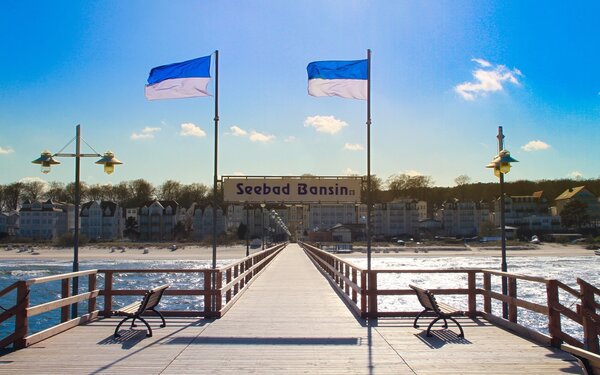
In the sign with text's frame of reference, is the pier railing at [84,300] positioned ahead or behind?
ahead

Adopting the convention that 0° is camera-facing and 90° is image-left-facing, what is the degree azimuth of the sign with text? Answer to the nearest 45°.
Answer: approximately 0°

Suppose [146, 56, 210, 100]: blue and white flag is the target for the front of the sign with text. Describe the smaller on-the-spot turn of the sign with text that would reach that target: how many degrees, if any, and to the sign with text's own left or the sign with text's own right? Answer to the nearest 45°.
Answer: approximately 45° to the sign with text's own right

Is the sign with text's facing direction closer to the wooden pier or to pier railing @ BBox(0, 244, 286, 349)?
the wooden pier

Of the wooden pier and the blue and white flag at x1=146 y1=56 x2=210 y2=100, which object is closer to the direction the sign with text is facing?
the wooden pier

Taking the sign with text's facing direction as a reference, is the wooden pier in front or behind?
in front
